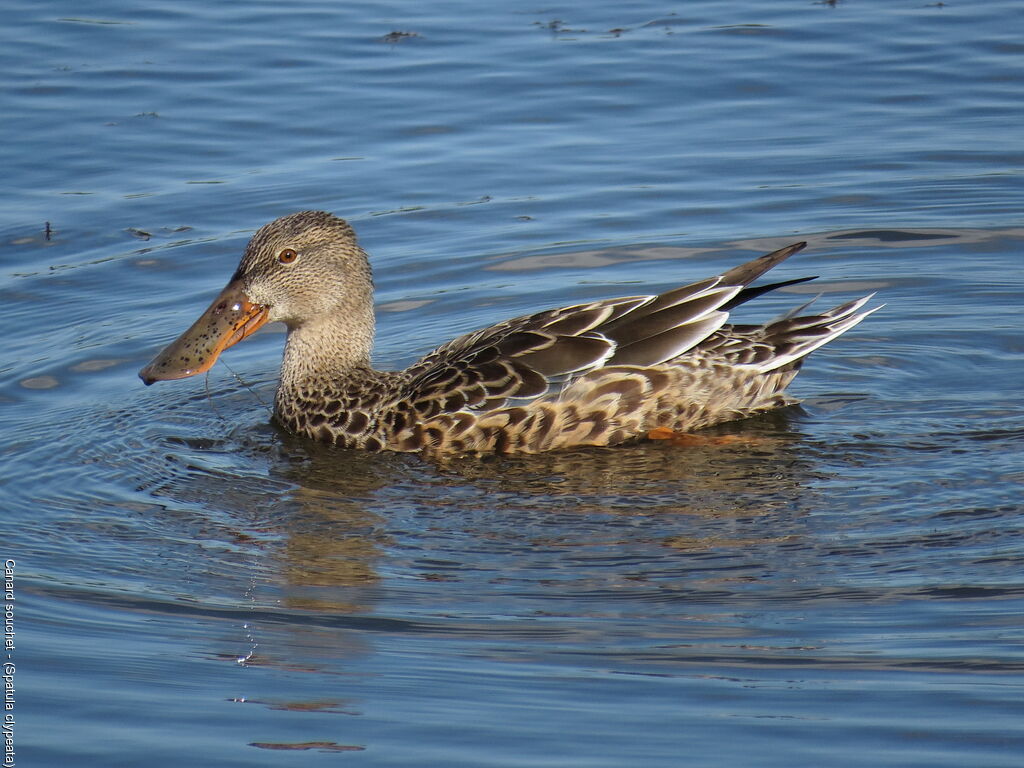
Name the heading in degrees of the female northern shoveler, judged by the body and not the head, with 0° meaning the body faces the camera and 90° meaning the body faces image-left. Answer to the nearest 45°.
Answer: approximately 90°
